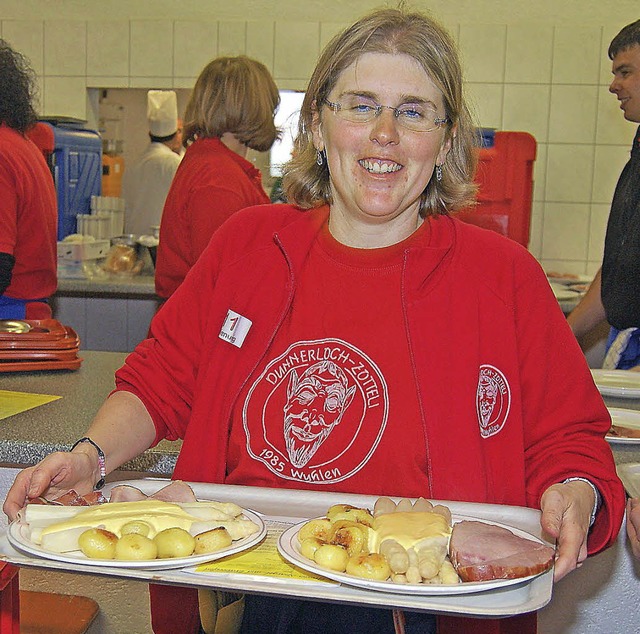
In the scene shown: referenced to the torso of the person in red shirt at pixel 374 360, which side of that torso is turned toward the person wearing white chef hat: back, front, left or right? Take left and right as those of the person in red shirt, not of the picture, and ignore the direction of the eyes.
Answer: back

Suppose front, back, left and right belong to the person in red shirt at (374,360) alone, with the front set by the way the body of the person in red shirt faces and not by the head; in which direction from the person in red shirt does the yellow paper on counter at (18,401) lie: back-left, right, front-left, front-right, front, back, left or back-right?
back-right

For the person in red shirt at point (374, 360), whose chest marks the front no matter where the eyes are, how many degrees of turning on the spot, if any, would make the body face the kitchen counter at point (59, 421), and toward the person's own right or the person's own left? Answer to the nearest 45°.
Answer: approximately 135° to the person's own right

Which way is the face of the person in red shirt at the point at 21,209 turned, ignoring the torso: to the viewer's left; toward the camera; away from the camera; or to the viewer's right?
away from the camera

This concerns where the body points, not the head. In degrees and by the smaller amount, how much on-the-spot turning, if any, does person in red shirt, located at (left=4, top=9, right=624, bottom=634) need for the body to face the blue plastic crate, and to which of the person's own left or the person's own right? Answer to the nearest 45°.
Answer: approximately 180°

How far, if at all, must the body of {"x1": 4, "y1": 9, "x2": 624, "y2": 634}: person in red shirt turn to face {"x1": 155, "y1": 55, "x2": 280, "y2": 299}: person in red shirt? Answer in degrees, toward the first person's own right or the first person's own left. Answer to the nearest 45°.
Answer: approximately 180°

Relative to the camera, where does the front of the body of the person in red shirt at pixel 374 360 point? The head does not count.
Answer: toward the camera
